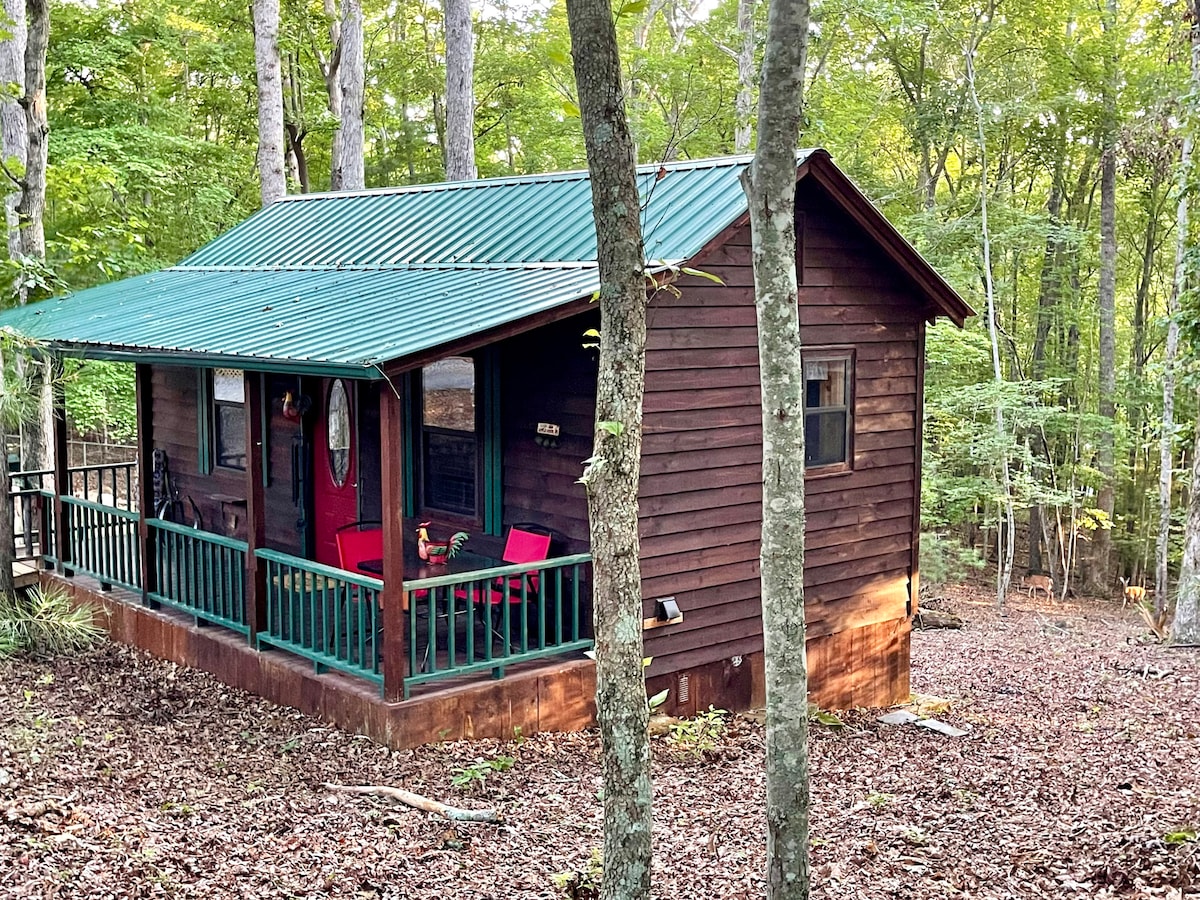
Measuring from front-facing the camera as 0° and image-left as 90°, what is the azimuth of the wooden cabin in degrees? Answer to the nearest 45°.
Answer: approximately 45°

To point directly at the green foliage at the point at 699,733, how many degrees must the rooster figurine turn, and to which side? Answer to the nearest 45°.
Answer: approximately 180°

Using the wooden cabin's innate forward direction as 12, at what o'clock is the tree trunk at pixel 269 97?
The tree trunk is roughly at 4 o'clock from the wooden cabin.

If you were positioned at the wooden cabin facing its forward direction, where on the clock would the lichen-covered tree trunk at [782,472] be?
The lichen-covered tree trunk is roughly at 10 o'clock from the wooden cabin.

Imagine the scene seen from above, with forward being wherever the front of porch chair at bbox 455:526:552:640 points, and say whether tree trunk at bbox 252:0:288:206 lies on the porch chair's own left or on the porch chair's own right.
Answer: on the porch chair's own right

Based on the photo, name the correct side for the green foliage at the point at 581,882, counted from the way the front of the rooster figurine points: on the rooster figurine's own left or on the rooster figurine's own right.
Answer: on the rooster figurine's own left

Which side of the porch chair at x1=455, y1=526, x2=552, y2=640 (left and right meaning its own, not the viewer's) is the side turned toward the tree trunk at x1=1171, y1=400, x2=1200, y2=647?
back

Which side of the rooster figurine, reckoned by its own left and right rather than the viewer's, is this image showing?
left

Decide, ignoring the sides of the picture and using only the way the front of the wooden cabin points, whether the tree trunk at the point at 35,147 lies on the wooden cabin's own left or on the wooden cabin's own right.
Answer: on the wooden cabin's own right

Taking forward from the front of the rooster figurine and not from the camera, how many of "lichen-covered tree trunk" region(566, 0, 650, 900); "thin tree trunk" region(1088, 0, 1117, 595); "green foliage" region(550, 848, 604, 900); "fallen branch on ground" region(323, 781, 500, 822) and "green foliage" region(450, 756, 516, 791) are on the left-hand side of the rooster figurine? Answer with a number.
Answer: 4

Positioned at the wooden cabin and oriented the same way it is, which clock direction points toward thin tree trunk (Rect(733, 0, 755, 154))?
The thin tree trunk is roughly at 5 o'clock from the wooden cabin.

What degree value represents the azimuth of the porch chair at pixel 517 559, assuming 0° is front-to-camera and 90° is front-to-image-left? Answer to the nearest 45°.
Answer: approximately 45°
